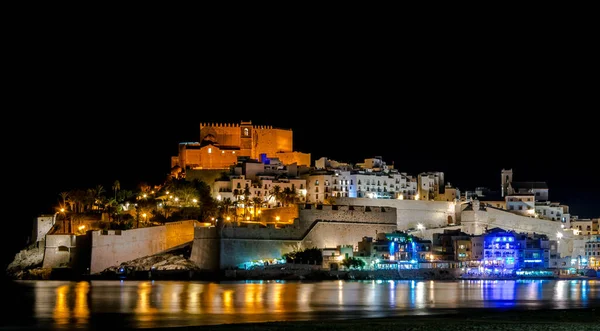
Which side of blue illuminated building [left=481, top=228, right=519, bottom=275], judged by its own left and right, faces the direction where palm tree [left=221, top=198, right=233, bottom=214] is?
right

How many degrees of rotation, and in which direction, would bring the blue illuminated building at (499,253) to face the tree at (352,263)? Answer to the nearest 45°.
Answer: approximately 45° to its right

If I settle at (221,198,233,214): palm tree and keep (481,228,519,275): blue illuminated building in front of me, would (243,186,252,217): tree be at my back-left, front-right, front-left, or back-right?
front-left

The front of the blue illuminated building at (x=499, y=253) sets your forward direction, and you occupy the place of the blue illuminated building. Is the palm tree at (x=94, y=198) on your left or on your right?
on your right

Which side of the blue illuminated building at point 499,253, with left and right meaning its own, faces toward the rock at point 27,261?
right

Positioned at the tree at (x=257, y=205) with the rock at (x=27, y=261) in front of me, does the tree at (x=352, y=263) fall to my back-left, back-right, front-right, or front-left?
back-left

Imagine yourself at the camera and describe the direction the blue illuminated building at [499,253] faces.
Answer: facing the viewer

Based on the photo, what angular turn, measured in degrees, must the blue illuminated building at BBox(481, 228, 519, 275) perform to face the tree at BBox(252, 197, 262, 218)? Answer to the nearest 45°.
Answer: approximately 90° to its right
